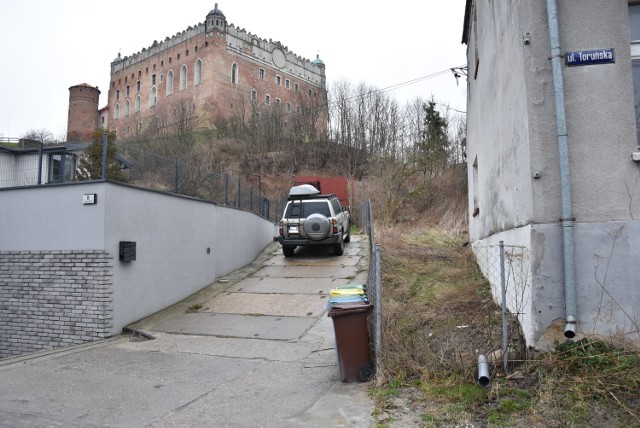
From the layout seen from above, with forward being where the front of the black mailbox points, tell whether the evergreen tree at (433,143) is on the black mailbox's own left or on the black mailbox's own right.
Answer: on the black mailbox's own left

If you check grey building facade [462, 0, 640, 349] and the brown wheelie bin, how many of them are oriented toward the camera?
1

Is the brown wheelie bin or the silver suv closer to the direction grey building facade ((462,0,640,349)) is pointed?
the brown wheelie bin

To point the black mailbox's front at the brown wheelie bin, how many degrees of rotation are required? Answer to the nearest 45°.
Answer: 0° — it already faces it

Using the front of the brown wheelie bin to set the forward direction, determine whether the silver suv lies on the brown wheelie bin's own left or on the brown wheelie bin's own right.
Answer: on the brown wheelie bin's own right

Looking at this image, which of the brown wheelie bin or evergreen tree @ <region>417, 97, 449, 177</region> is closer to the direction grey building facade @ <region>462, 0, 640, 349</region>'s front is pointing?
the brown wheelie bin

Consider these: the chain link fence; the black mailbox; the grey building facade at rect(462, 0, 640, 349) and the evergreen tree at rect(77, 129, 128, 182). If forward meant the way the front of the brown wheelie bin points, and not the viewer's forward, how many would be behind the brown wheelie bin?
2
